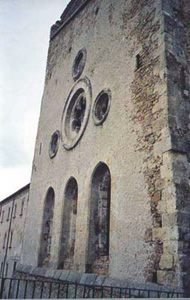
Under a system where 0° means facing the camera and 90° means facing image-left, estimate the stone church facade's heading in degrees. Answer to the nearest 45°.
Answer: approximately 45°

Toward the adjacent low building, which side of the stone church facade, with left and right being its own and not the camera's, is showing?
right
